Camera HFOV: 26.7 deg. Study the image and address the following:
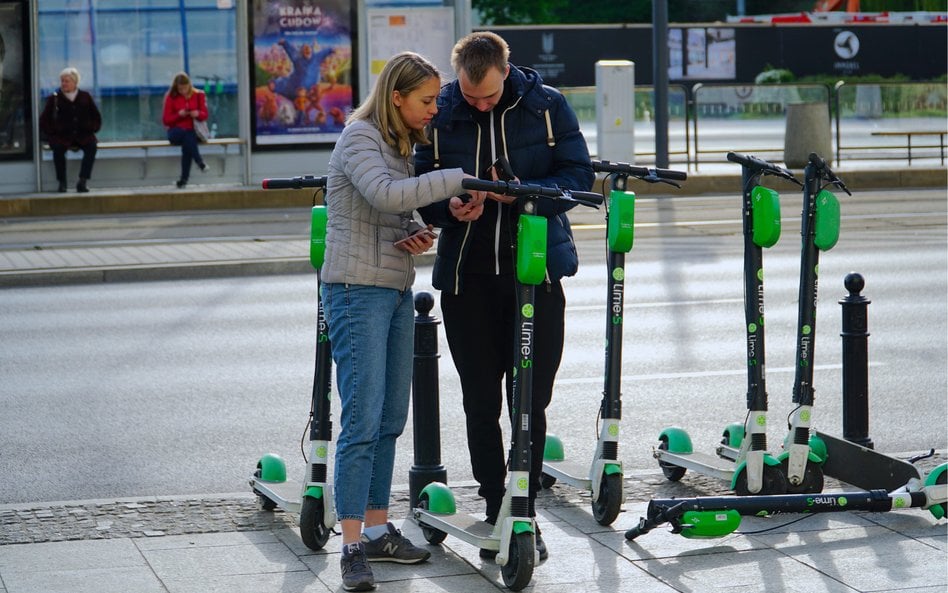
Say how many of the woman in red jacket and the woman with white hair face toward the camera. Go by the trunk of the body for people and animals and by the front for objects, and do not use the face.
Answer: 2

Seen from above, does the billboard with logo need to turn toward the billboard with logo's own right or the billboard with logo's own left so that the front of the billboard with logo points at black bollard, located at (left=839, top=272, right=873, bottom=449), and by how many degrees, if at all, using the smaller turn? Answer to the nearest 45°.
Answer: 0° — it already faces it

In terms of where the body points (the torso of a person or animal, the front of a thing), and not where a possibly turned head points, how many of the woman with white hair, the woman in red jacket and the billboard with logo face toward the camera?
3

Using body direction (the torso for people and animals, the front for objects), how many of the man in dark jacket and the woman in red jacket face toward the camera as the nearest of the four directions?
2

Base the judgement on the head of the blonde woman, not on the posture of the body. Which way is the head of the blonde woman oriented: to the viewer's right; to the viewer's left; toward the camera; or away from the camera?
to the viewer's right

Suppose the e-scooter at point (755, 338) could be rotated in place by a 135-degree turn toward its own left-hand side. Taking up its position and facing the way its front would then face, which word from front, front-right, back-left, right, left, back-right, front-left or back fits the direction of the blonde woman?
back-left

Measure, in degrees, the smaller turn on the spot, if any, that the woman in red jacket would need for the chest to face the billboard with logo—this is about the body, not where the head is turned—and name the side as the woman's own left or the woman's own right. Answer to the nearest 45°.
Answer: approximately 135° to the woman's own left

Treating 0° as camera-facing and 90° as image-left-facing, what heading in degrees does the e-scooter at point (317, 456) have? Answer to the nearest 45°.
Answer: approximately 315°

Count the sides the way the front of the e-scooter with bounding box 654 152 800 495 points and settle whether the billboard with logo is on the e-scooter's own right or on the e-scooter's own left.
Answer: on the e-scooter's own left

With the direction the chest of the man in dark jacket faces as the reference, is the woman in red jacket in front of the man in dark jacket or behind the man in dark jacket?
behind

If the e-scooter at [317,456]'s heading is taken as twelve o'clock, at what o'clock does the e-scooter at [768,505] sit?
the e-scooter at [768,505] is roughly at 11 o'clock from the e-scooter at [317,456].
